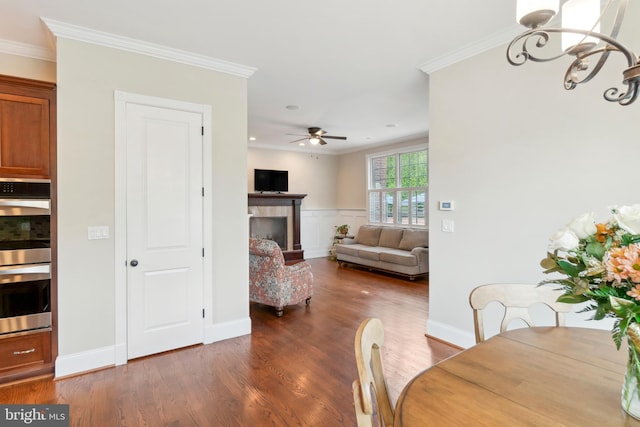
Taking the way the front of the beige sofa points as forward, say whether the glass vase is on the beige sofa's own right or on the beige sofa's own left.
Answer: on the beige sofa's own left

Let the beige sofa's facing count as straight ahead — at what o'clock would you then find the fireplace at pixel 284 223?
The fireplace is roughly at 2 o'clock from the beige sofa.

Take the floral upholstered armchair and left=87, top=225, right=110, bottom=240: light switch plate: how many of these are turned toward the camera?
1

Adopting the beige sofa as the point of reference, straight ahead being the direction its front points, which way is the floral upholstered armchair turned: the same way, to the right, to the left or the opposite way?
the opposite way

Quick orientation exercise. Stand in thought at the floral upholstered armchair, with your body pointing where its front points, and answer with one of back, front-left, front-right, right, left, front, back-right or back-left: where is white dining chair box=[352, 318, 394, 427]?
back-right

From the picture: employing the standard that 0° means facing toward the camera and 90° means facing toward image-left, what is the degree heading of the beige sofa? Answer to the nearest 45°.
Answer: approximately 45°
